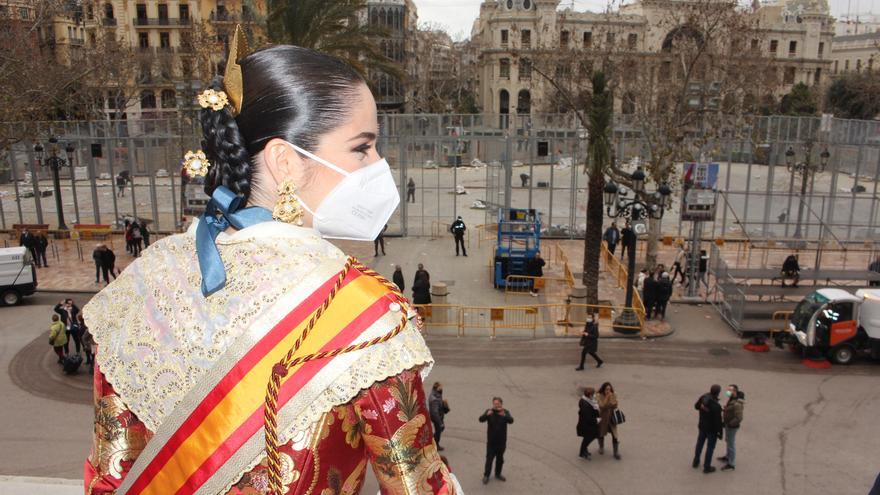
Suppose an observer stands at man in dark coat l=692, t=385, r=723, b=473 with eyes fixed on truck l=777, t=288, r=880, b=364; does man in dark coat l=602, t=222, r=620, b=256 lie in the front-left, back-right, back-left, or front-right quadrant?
front-left

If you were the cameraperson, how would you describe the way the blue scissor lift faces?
facing the viewer

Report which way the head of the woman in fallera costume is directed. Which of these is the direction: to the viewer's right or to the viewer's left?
to the viewer's right

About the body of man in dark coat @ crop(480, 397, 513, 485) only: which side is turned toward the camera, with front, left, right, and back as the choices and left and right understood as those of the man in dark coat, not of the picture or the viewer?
front

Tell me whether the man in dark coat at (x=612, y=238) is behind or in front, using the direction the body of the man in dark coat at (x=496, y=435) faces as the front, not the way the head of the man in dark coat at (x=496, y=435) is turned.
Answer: behind

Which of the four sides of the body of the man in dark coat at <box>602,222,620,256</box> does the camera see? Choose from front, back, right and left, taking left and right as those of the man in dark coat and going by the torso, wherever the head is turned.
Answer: front

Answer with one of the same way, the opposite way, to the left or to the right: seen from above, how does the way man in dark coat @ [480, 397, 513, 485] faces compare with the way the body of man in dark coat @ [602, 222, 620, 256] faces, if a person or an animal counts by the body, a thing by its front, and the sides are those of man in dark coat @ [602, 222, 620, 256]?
the same way
